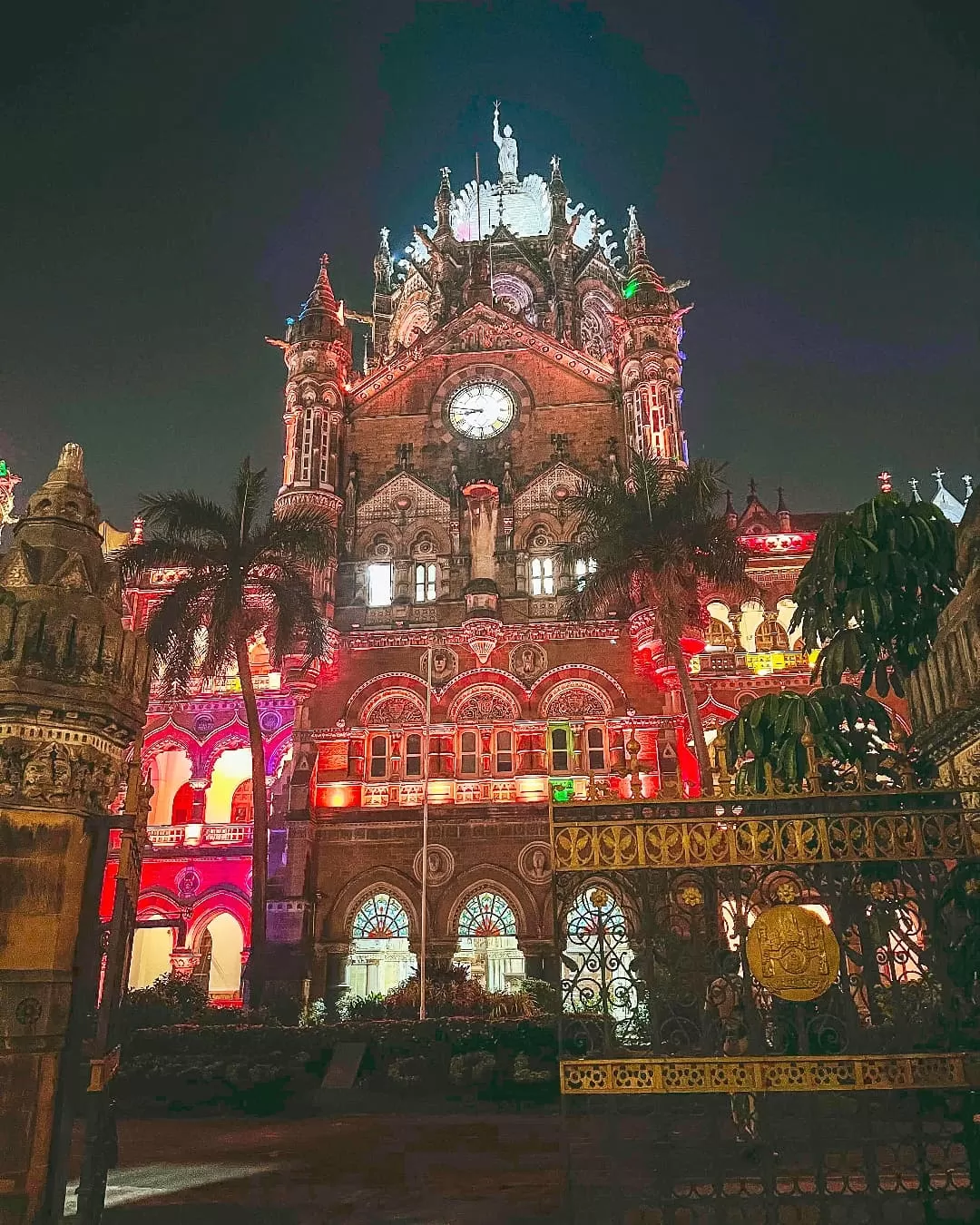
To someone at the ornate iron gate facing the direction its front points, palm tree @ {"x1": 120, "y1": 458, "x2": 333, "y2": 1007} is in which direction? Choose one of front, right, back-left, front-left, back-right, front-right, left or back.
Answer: back-right

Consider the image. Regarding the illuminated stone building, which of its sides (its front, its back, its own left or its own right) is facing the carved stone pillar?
front

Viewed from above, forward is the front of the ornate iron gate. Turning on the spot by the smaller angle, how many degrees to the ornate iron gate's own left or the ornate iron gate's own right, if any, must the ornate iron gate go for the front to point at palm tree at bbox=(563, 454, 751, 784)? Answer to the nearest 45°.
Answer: approximately 180°

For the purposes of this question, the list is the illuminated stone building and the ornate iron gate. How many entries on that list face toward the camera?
2

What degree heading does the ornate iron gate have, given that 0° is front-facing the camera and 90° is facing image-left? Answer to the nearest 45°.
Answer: approximately 0°

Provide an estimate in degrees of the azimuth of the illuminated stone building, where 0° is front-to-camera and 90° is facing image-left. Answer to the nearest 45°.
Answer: approximately 0°

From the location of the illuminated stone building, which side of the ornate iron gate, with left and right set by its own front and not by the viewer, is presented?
back

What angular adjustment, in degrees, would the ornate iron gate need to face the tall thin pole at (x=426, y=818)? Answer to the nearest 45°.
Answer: approximately 135° to its right
